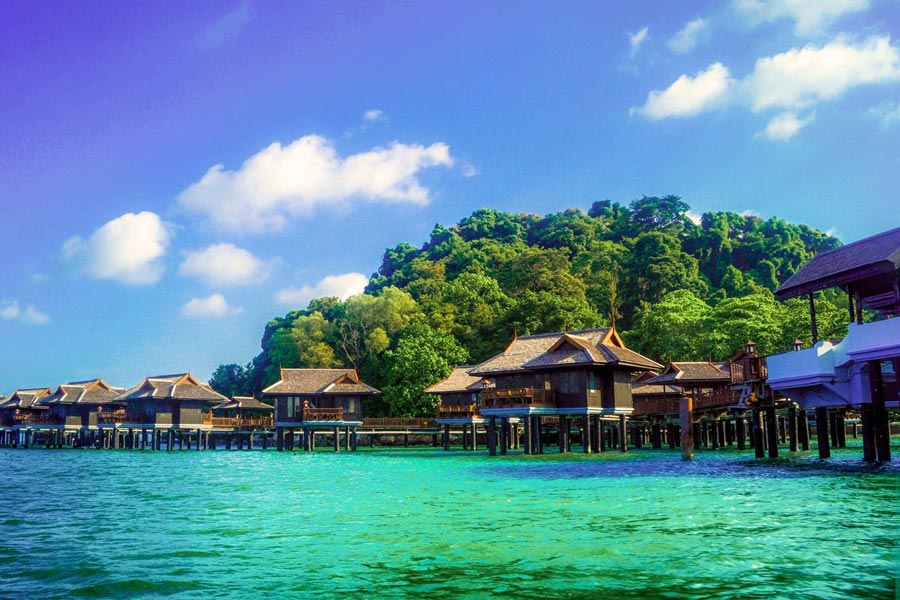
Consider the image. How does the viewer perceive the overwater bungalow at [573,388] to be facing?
facing the viewer and to the left of the viewer

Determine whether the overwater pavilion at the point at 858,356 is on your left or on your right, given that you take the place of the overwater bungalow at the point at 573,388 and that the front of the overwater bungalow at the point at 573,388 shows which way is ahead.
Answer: on your left
